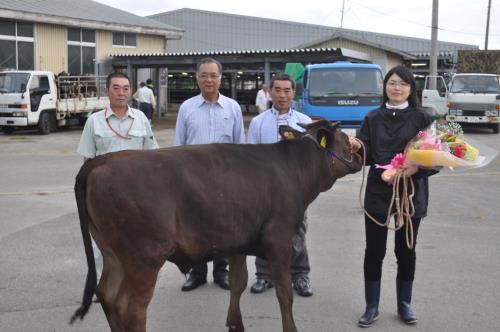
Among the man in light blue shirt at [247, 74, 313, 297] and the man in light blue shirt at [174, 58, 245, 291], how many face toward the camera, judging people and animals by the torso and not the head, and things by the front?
2

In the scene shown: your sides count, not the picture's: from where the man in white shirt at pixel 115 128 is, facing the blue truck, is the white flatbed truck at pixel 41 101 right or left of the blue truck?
left

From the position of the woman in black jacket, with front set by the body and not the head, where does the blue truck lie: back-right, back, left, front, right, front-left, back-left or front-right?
back

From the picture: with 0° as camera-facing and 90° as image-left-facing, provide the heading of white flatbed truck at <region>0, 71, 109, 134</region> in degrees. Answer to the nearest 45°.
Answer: approximately 45°

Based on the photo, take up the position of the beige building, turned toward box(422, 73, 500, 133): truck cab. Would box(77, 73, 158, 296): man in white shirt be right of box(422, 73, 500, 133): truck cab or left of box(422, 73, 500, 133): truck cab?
right

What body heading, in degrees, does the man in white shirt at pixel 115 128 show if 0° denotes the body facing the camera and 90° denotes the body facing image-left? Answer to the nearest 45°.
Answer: approximately 0°

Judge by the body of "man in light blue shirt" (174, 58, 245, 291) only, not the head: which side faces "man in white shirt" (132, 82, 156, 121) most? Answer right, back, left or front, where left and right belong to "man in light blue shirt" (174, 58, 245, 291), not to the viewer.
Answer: back

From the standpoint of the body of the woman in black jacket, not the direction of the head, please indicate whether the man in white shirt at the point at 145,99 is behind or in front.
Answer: behind

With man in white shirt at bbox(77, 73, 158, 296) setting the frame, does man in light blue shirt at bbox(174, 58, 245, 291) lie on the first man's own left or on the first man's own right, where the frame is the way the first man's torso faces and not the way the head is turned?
on the first man's own left
